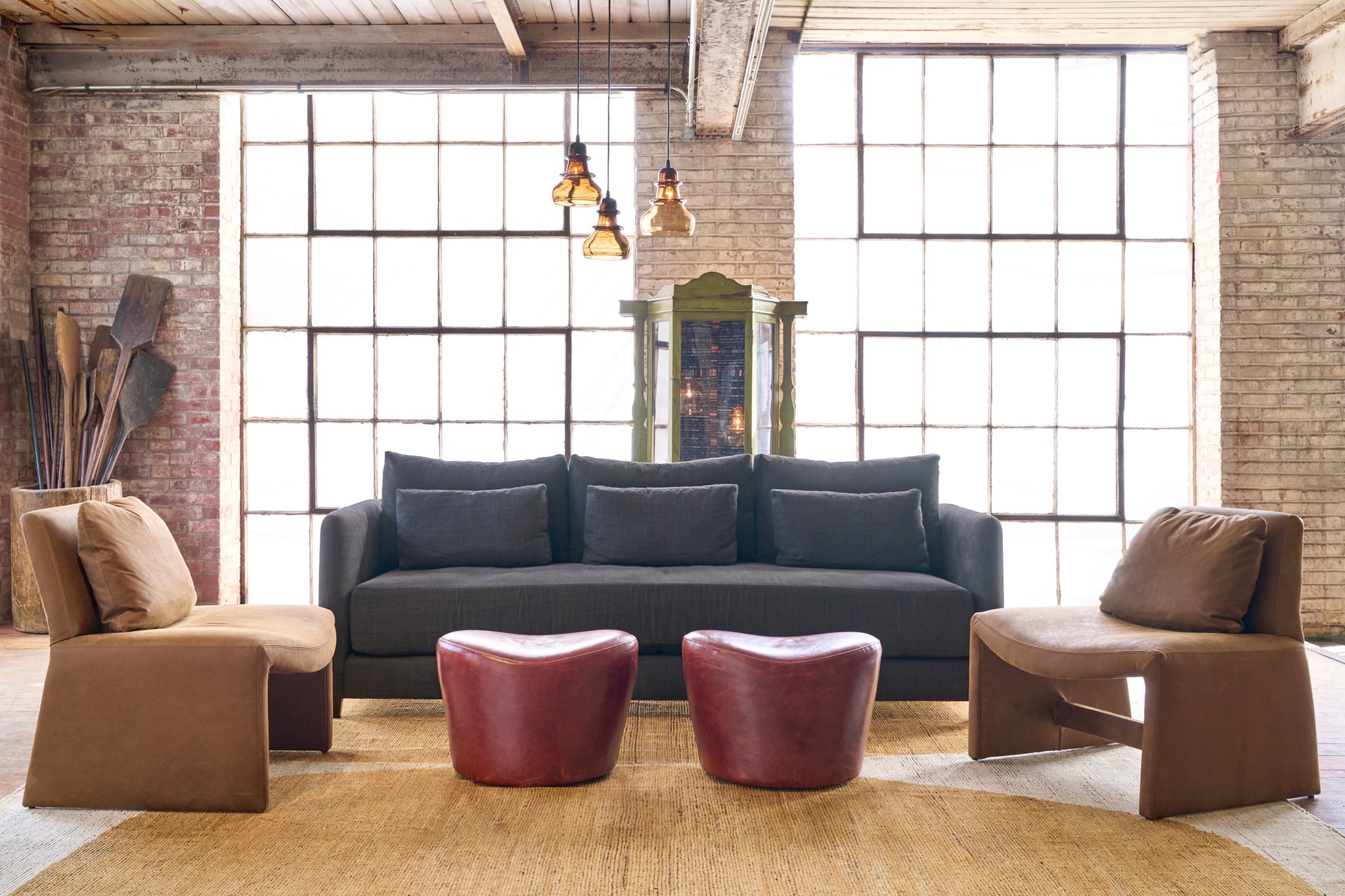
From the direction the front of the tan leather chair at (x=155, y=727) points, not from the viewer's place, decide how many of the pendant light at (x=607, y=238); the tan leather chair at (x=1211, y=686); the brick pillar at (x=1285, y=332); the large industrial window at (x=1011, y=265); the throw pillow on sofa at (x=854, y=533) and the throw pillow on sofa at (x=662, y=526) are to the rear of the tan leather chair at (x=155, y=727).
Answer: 0

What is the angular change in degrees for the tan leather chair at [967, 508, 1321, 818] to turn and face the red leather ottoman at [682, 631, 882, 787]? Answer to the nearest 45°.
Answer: approximately 45° to its right

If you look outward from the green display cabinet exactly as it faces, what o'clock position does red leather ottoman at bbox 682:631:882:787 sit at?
The red leather ottoman is roughly at 12 o'clock from the green display cabinet.

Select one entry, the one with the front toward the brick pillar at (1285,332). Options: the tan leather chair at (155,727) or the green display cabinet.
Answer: the tan leather chair

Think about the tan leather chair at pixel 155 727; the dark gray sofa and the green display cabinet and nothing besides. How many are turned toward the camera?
2

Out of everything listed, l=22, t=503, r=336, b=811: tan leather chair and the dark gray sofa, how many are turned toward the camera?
1

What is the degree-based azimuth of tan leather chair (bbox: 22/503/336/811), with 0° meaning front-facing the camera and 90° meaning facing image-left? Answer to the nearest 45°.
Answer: approximately 270°

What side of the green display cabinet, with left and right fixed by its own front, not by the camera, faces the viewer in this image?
front

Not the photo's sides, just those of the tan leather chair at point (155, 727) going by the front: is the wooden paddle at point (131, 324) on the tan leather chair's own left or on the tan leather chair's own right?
on the tan leather chair's own left

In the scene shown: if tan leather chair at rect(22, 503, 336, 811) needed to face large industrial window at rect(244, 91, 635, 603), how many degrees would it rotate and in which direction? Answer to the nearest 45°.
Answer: approximately 45° to its left

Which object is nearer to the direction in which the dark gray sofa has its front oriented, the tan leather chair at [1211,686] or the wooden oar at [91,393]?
the tan leather chair

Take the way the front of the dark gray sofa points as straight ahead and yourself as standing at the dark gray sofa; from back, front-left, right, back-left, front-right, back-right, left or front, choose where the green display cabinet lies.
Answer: back

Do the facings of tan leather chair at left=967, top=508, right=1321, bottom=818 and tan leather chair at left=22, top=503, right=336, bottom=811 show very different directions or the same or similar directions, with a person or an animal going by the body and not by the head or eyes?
very different directions

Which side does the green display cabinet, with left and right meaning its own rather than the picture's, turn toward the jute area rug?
front

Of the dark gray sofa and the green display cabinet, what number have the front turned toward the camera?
2

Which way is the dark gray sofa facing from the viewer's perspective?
toward the camera

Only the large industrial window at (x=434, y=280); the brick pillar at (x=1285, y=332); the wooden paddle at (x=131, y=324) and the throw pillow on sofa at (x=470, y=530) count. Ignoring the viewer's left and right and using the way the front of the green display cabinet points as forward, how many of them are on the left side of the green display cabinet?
1

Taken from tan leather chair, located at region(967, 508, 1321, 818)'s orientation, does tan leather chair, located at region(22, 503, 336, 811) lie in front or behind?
in front

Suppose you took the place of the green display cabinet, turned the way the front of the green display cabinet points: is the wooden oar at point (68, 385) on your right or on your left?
on your right
